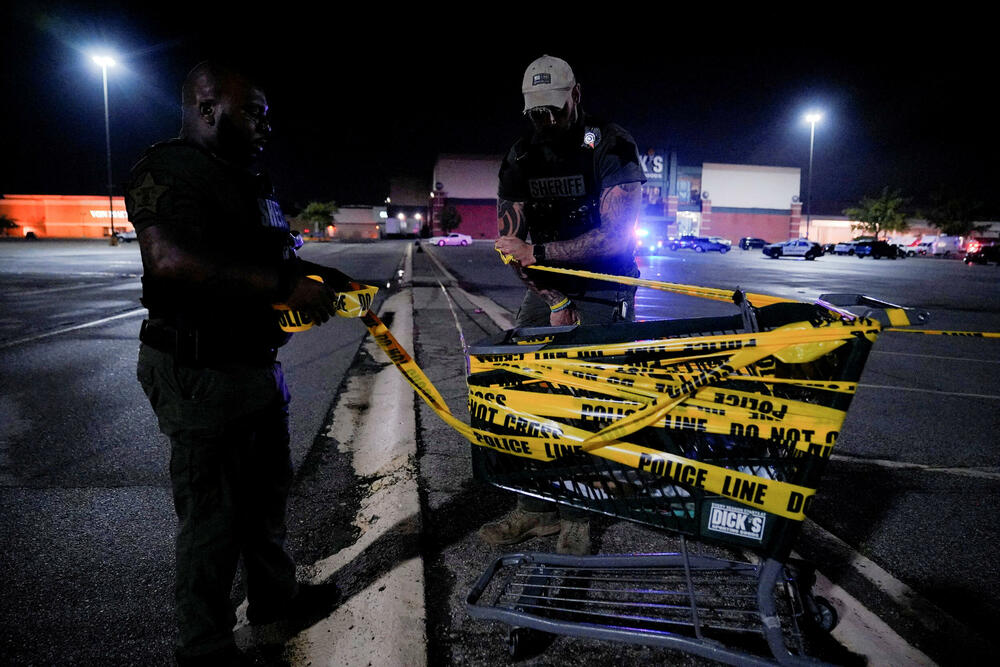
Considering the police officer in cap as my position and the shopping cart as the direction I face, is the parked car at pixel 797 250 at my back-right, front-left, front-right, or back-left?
back-left

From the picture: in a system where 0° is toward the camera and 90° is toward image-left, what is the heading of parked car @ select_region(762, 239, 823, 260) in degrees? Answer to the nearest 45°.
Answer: approximately 90°
